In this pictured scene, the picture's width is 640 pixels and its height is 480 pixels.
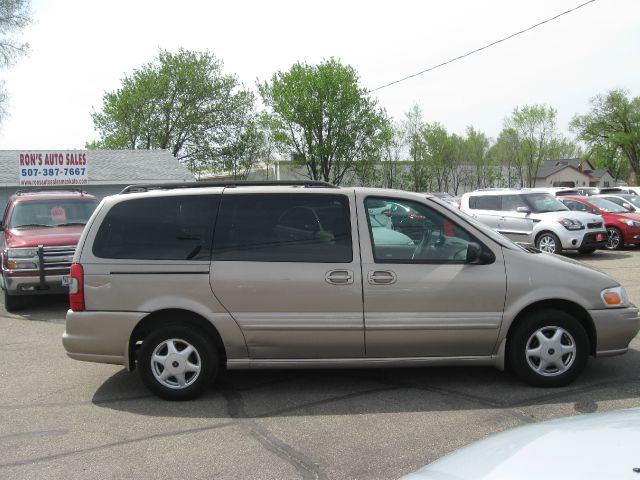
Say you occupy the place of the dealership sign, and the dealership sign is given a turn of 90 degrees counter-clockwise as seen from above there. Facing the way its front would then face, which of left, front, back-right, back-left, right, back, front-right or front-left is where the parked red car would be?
front-right

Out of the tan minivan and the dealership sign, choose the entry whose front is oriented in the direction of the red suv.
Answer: the dealership sign

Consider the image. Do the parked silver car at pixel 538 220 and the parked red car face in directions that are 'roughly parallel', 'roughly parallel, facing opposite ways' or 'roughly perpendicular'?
roughly parallel

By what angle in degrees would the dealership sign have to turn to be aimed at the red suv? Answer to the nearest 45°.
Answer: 0° — it already faces it

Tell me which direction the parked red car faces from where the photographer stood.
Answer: facing the viewer and to the right of the viewer

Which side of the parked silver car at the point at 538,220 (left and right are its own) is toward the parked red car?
left

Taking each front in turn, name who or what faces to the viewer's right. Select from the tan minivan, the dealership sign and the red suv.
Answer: the tan minivan

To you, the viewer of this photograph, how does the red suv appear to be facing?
facing the viewer

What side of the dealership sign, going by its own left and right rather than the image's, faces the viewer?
front

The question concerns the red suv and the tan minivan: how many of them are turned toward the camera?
1

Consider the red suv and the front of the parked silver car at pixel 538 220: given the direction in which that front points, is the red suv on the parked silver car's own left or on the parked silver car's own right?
on the parked silver car's own right

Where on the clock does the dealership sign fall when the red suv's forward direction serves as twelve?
The dealership sign is roughly at 6 o'clock from the red suv.

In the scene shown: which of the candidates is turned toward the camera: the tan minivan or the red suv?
the red suv

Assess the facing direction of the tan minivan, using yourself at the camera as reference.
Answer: facing to the right of the viewer

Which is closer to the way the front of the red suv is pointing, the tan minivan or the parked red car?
the tan minivan

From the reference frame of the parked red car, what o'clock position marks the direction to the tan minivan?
The tan minivan is roughly at 2 o'clock from the parked red car.
